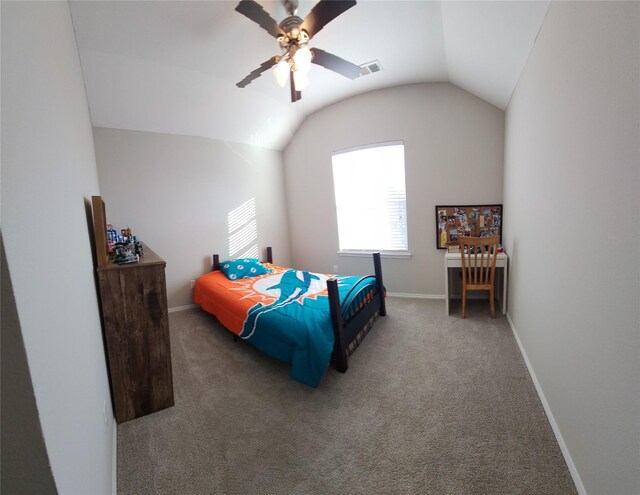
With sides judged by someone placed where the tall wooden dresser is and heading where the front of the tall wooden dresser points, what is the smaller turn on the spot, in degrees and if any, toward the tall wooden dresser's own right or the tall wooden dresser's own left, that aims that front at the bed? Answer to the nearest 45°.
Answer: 0° — it already faces it

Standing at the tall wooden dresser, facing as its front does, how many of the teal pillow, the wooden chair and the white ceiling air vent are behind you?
0

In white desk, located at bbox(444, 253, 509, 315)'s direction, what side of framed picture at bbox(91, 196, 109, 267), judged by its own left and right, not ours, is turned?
front

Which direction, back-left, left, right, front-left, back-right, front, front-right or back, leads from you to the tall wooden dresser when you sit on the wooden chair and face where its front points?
back-left

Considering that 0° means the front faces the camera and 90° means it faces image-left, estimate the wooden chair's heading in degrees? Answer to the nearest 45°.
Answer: approximately 180°

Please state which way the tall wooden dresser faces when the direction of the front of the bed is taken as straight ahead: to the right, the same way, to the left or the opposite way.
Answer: to the left

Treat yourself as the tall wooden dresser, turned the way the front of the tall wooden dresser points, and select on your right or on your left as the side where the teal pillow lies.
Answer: on your left

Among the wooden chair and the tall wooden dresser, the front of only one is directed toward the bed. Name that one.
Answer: the tall wooden dresser

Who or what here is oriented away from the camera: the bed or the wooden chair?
the wooden chair

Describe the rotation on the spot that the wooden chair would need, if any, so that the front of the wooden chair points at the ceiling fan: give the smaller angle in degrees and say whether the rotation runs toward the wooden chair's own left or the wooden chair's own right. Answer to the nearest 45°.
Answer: approximately 135° to the wooden chair's own left

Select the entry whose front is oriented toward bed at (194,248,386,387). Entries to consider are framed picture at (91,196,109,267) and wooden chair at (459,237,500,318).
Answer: the framed picture

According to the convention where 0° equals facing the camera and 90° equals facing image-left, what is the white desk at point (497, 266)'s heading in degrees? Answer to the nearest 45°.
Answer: approximately 0°

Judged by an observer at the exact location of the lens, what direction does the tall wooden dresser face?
facing to the right of the viewer

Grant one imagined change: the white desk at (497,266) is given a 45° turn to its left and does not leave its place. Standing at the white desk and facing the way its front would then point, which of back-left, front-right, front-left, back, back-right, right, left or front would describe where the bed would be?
right
